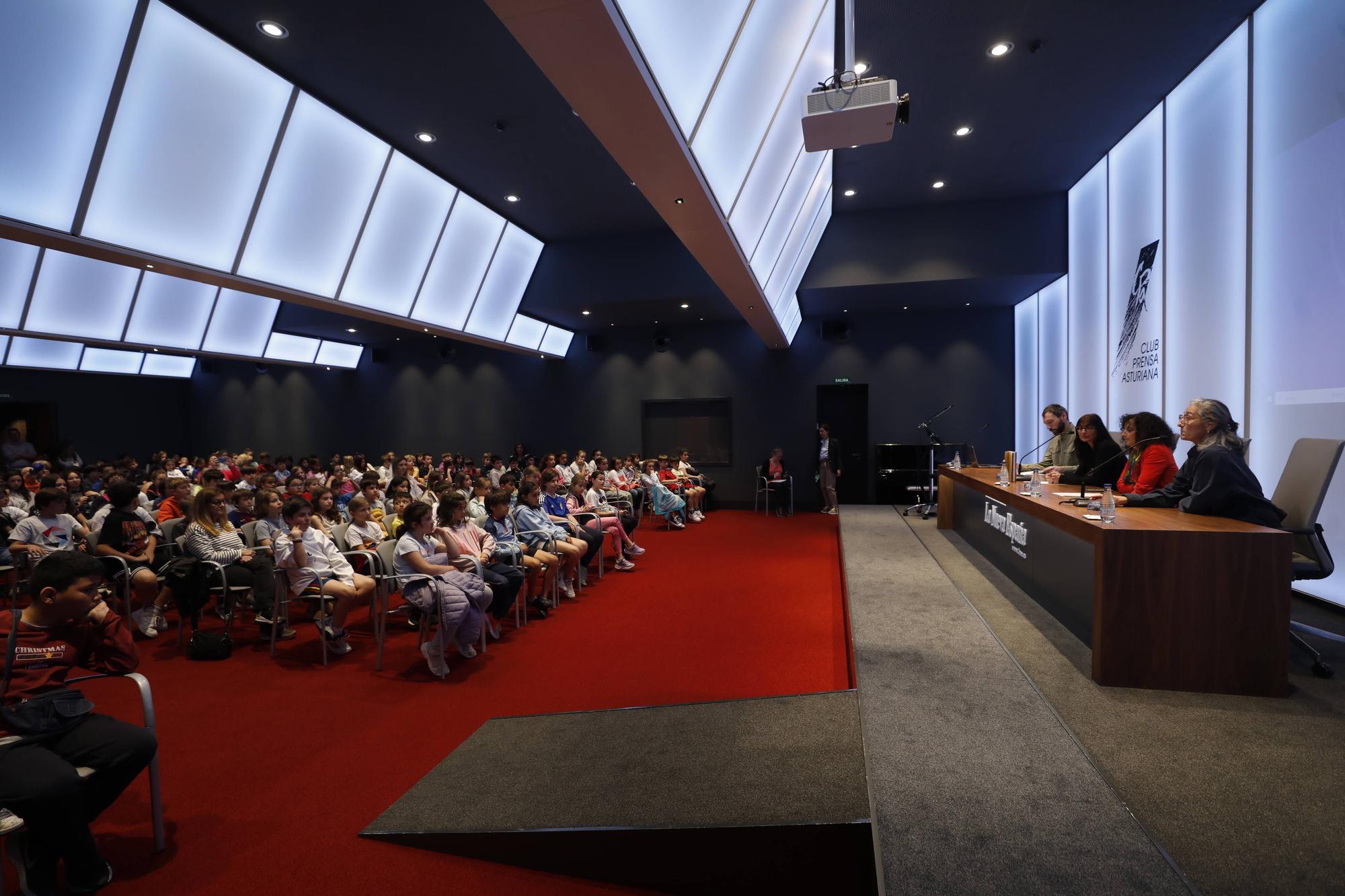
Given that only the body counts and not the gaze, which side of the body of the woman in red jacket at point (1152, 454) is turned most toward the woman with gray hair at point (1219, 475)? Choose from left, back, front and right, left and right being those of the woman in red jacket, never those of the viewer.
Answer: left

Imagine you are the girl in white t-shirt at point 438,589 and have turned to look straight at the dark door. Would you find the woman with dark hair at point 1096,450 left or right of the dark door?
right

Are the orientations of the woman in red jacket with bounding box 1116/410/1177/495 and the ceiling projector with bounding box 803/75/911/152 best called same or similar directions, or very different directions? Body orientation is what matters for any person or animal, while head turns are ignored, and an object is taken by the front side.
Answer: very different directions

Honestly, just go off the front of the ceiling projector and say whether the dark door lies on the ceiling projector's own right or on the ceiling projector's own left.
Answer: on the ceiling projector's own left

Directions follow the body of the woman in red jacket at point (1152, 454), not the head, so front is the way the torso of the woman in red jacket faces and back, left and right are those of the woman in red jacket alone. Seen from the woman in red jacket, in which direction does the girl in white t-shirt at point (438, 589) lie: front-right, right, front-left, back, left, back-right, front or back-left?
front-left

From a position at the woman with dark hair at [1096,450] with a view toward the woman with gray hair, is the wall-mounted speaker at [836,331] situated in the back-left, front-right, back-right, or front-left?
back-right

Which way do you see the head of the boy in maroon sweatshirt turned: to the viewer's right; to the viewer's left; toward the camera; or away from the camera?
to the viewer's right

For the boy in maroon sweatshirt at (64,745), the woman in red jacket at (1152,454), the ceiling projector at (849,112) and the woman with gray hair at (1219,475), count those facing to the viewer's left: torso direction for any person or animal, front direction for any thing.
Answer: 2

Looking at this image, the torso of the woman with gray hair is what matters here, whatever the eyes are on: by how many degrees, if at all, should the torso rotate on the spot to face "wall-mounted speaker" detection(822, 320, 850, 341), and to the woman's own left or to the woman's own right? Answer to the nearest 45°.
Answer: approximately 45° to the woman's own right

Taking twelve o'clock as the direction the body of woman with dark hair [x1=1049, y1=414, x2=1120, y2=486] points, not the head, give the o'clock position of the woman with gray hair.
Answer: The woman with gray hair is roughly at 10 o'clock from the woman with dark hair.

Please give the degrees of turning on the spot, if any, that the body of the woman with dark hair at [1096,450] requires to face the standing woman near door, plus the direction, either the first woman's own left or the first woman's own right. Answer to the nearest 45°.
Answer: approximately 90° to the first woman's own right

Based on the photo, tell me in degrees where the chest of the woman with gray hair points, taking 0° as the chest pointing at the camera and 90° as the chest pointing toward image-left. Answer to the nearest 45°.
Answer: approximately 90°

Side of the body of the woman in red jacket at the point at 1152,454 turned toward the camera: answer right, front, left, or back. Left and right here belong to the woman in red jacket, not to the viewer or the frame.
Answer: left
